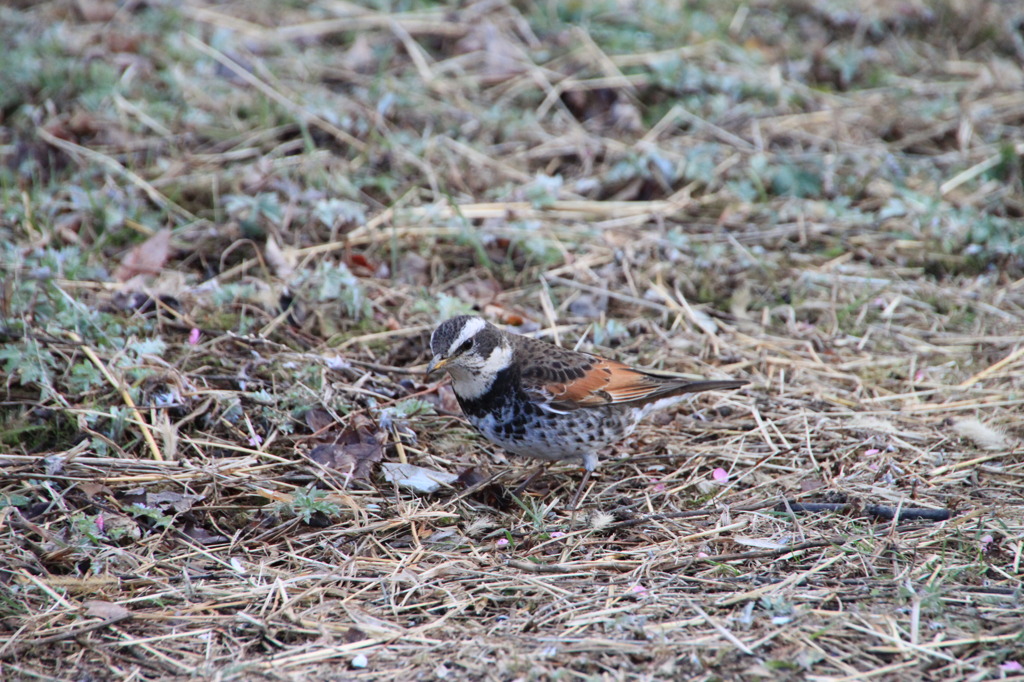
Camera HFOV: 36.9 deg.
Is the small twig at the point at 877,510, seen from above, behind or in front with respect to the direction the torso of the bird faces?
behind

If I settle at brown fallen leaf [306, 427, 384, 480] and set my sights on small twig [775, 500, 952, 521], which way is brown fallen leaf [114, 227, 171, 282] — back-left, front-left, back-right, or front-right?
back-left

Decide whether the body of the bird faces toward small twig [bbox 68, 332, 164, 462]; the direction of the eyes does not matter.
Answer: yes

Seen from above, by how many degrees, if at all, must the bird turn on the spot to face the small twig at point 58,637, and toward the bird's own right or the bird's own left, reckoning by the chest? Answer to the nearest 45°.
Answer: approximately 45° to the bird's own left

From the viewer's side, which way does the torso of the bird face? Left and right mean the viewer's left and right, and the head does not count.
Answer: facing to the left of the viewer

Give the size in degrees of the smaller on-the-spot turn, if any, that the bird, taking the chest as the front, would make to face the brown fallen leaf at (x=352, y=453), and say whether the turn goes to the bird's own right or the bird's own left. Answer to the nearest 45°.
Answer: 0° — it already faces it
